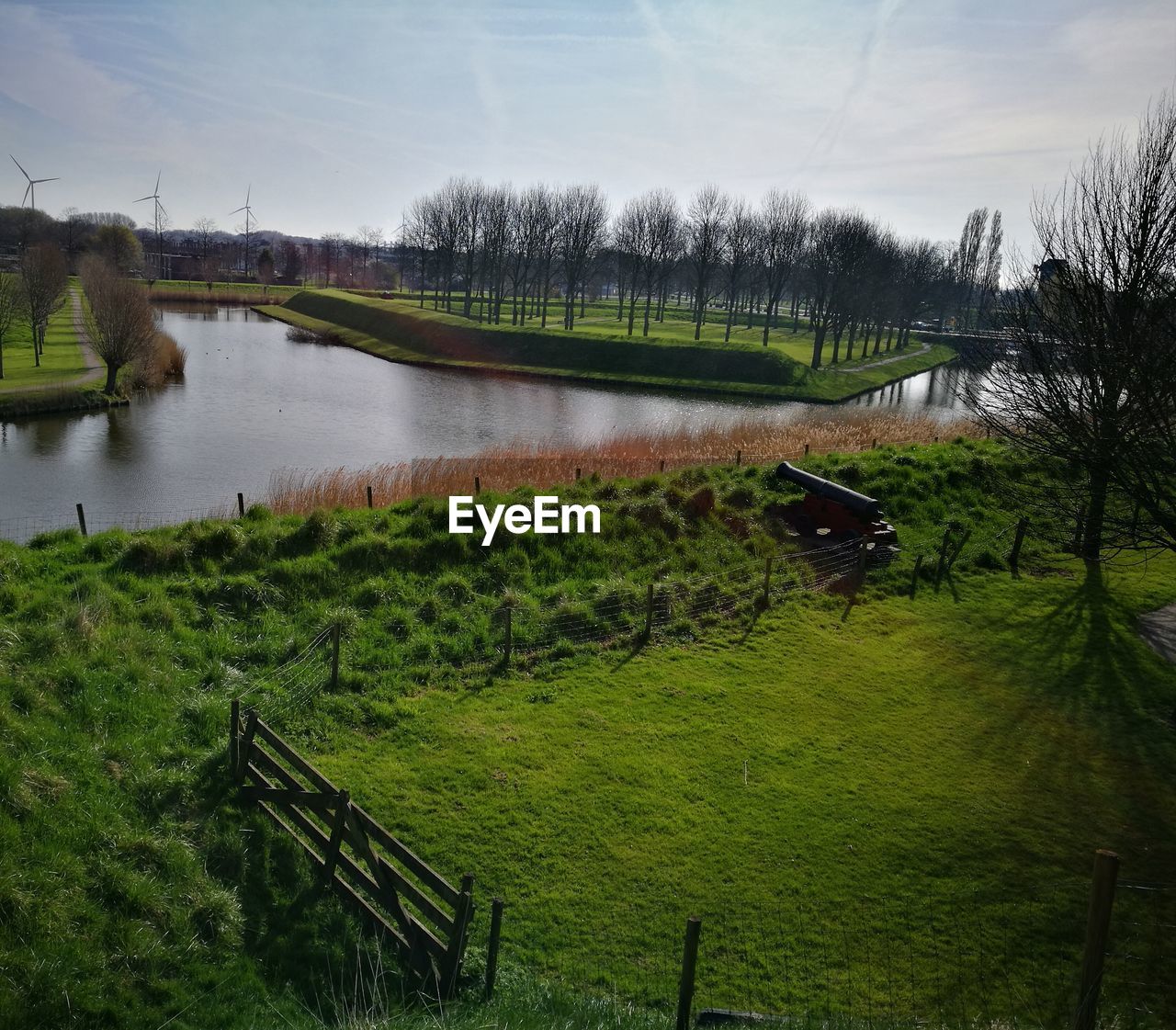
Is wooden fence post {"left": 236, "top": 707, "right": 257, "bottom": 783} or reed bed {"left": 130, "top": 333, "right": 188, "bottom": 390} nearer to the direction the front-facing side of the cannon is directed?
the reed bed

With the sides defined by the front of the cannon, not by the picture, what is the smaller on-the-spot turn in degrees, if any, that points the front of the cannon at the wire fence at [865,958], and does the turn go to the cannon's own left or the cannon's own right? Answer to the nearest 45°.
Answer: approximately 135° to the cannon's own left

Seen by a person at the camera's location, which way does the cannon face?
facing away from the viewer and to the left of the viewer

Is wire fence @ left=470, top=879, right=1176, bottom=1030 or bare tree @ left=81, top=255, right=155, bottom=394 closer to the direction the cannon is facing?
the bare tree

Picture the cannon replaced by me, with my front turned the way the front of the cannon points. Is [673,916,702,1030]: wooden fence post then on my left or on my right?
on my left

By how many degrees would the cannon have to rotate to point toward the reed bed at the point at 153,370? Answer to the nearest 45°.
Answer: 0° — it already faces it

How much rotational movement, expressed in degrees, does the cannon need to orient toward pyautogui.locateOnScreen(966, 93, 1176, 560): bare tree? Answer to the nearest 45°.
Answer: approximately 180°

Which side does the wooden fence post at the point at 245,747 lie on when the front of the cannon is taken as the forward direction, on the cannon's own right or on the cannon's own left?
on the cannon's own left
